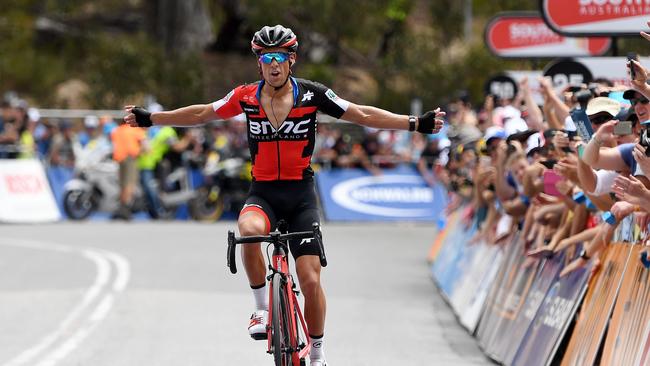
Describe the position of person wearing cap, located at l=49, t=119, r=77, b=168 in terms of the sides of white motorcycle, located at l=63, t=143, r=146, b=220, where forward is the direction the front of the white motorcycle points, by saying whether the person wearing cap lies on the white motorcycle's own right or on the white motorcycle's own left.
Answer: on the white motorcycle's own right

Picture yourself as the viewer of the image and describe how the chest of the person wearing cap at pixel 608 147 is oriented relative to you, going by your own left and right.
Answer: facing to the left of the viewer

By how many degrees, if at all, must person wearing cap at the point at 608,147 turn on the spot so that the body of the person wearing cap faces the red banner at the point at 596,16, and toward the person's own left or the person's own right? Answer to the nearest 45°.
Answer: approximately 90° to the person's own right

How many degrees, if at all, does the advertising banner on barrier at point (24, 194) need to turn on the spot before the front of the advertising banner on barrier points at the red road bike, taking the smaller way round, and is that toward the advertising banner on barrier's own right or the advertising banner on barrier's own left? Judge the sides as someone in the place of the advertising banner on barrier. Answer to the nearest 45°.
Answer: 0° — it already faces it

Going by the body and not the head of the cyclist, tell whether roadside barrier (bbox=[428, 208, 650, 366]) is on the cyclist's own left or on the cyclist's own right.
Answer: on the cyclist's own left

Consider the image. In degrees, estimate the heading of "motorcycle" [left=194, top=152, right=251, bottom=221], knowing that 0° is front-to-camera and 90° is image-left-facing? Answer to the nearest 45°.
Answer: approximately 45°

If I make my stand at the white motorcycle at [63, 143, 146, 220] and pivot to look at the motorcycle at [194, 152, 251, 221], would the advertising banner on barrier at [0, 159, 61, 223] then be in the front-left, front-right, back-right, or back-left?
back-right
